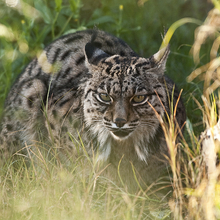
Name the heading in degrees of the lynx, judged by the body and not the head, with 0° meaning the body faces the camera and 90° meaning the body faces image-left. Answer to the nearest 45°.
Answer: approximately 315°
